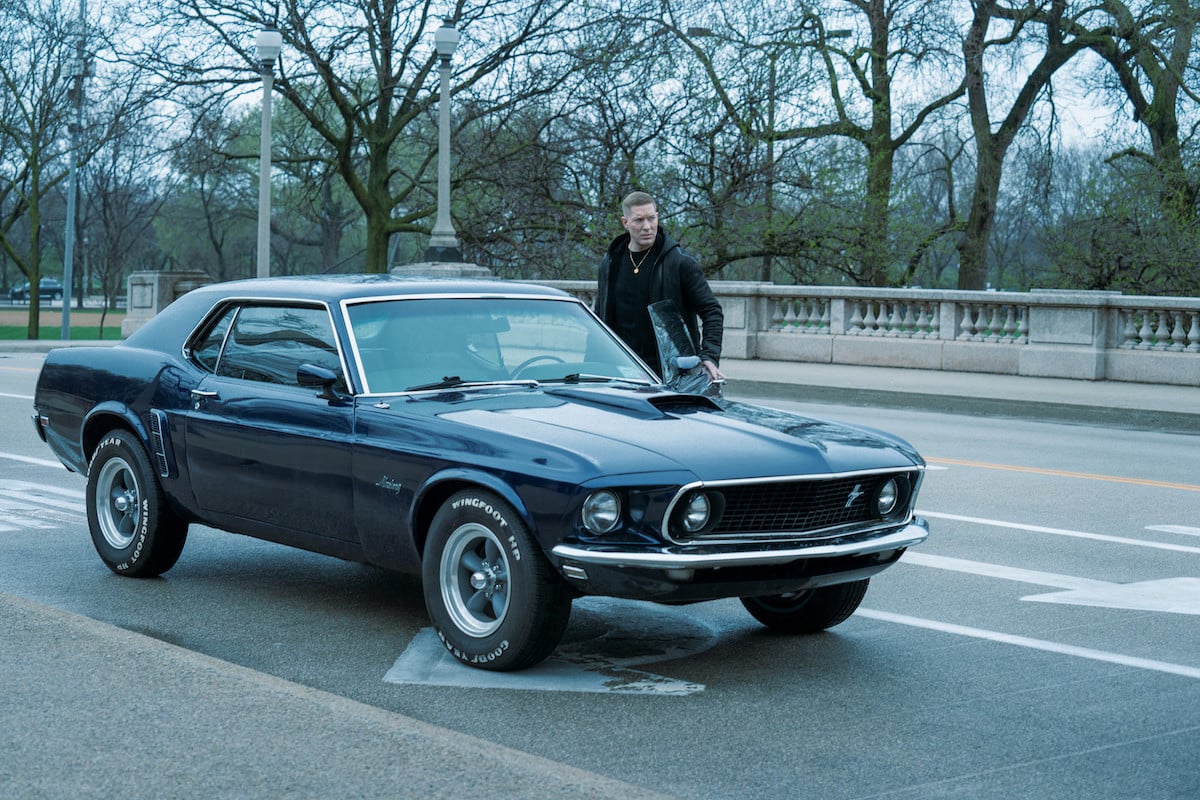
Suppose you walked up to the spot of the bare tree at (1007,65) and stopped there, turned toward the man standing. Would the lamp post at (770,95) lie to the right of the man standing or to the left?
right

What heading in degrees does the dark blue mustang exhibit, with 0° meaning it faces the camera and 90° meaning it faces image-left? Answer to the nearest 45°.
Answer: approximately 315°

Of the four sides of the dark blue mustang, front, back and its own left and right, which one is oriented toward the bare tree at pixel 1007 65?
left

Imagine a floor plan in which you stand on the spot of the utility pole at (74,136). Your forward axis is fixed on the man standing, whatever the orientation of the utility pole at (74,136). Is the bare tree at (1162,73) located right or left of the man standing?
left

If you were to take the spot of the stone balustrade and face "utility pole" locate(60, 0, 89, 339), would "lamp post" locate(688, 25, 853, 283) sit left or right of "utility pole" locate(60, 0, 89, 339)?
right

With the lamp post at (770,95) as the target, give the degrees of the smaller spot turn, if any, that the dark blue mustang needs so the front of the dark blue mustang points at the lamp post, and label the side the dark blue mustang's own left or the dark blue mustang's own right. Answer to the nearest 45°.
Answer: approximately 135° to the dark blue mustang's own left

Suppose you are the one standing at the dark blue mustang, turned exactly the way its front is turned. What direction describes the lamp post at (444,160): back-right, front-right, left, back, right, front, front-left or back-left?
back-left

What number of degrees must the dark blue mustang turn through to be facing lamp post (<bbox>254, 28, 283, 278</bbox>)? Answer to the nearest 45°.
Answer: approximately 135° to its left

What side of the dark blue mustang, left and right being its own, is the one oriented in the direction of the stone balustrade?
left
